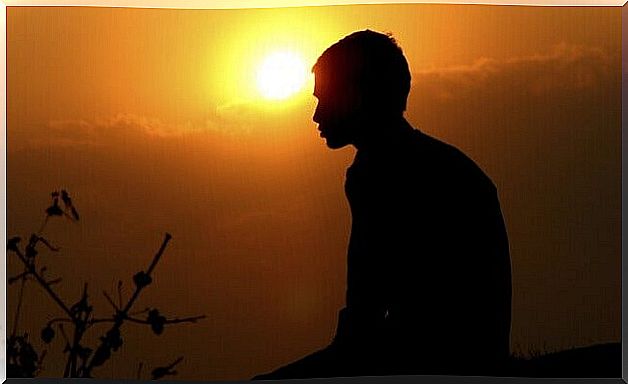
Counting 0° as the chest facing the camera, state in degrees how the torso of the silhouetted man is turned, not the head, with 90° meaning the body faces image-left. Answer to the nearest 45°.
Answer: approximately 90°
